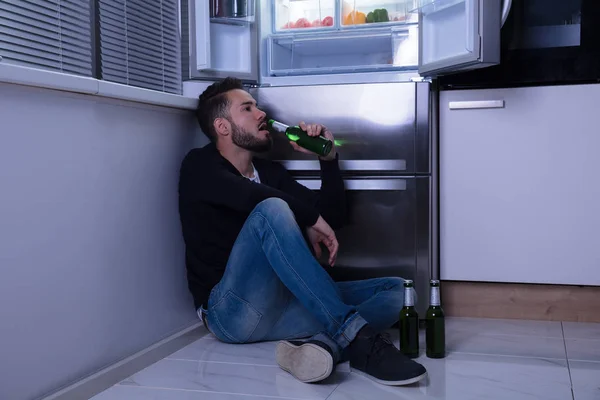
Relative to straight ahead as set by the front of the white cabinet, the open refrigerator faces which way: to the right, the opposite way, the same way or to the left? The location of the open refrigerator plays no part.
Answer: the same way

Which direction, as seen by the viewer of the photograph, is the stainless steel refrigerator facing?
facing the viewer

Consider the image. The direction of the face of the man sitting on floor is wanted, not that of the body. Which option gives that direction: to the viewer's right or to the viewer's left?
to the viewer's right

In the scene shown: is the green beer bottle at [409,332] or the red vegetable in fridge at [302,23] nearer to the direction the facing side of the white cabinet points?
the green beer bottle

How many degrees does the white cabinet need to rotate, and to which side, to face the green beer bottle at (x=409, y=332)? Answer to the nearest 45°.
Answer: approximately 45° to its right

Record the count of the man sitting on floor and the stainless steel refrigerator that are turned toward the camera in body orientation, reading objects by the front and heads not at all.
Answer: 1

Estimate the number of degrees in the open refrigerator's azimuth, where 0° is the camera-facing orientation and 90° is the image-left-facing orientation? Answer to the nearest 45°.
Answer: approximately 0°

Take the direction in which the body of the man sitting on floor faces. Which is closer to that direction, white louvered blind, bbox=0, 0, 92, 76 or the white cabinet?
the white cabinet

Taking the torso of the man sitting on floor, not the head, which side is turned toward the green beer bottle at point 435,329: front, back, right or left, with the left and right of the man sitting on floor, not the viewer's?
front

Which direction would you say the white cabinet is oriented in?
toward the camera
